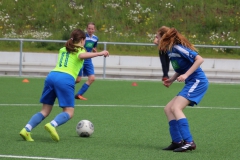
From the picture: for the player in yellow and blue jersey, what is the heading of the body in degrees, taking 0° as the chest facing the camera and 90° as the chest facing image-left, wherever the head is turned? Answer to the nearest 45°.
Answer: approximately 225°

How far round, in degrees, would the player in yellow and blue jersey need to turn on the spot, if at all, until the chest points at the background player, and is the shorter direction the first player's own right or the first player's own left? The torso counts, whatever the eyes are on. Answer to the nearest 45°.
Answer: approximately 45° to the first player's own left

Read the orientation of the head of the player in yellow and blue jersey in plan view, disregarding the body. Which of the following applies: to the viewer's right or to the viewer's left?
to the viewer's right
